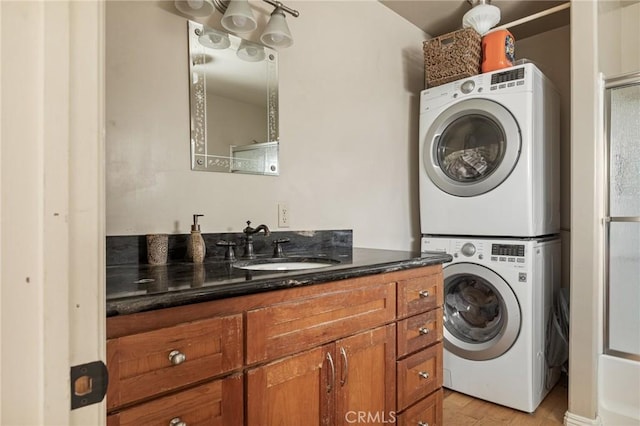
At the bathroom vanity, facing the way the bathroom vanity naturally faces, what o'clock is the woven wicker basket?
The woven wicker basket is roughly at 9 o'clock from the bathroom vanity.

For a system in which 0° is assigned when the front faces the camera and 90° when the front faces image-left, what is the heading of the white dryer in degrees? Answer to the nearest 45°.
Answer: approximately 45°

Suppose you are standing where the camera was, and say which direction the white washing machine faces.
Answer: facing the viewer and to the left of the viewer

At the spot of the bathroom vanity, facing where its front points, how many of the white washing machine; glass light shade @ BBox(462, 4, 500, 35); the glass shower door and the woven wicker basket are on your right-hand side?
0

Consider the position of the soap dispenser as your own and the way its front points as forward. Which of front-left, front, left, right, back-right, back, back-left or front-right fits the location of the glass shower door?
front

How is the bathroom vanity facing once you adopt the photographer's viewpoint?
facing the viewer and to the right of the viewer

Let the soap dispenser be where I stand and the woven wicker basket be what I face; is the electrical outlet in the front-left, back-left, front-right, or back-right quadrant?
front-left
